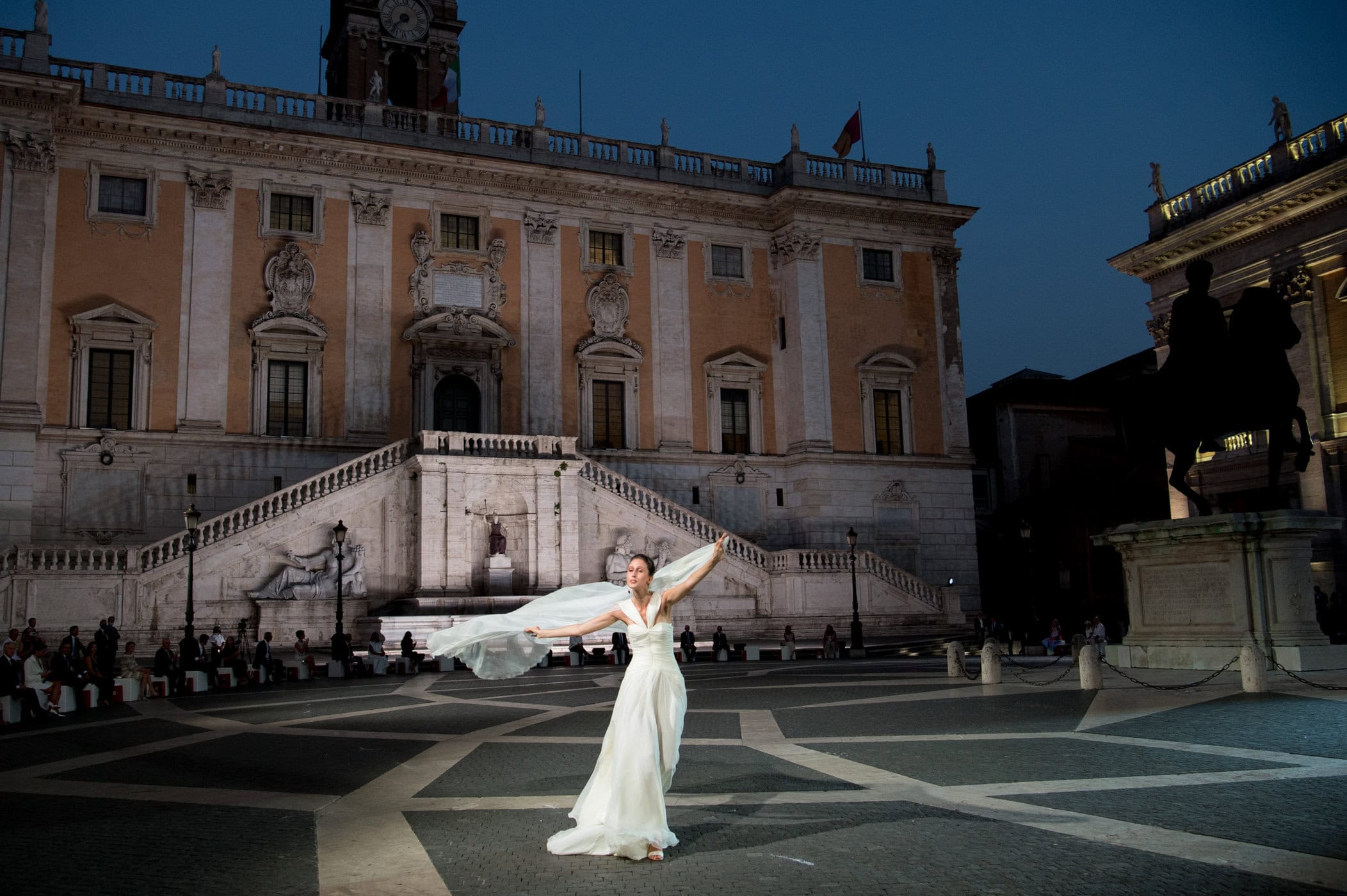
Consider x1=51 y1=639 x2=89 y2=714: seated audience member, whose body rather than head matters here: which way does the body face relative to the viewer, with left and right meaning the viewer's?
facing the viewer and to the right of the viewer

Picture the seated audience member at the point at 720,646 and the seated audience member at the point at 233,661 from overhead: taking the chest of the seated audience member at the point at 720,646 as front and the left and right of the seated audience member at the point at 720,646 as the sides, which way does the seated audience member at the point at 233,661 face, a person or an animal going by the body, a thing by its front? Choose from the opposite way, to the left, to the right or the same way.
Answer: to the left

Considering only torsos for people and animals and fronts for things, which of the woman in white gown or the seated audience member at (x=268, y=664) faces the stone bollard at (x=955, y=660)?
the seated audience member

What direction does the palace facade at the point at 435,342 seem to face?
toward the camera

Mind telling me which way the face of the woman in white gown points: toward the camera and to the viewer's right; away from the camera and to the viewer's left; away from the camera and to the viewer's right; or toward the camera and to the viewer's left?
toward the camera and to the viewer's left

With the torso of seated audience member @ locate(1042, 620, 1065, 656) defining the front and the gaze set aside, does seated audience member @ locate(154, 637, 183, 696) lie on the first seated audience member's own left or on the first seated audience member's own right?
on the first seated audience member's own right

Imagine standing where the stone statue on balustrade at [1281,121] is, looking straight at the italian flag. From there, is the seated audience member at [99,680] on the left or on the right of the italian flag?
left

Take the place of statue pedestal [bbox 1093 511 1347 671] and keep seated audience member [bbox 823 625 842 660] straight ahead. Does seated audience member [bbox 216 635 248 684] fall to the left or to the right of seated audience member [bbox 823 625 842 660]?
left

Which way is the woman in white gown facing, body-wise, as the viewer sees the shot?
toward the camera

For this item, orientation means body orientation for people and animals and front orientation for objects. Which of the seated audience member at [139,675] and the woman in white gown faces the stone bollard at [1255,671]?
the seated audience member

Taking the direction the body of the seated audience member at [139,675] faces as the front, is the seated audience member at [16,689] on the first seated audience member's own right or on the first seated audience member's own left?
on the first seated audience member's own right

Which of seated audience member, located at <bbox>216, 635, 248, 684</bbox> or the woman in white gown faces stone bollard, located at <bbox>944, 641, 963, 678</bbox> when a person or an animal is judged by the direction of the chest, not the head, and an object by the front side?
the seated audience member

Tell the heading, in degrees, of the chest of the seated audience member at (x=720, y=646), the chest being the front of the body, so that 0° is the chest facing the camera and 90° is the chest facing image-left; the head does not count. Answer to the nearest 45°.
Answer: approximately 0°

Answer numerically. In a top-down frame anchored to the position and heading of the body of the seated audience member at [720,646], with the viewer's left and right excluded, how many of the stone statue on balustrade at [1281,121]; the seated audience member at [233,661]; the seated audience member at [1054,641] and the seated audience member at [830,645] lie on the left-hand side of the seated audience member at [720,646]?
3

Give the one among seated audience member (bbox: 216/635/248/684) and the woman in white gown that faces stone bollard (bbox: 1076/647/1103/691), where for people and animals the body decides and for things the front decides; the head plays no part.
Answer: the seated audience member

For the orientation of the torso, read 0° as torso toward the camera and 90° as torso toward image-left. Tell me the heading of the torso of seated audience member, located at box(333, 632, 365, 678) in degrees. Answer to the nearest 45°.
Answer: approximately 315°

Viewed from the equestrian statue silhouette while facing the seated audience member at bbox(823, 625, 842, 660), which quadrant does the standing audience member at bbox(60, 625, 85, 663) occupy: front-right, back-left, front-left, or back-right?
front-left

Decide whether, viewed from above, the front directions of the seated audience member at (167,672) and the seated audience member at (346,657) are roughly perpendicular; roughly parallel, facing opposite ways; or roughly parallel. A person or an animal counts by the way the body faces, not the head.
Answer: roughly parallel

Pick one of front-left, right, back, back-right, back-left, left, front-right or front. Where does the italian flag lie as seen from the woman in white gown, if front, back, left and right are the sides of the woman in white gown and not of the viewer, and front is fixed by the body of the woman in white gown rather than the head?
back

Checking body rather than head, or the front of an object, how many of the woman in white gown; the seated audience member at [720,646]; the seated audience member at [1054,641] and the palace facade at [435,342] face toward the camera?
4
